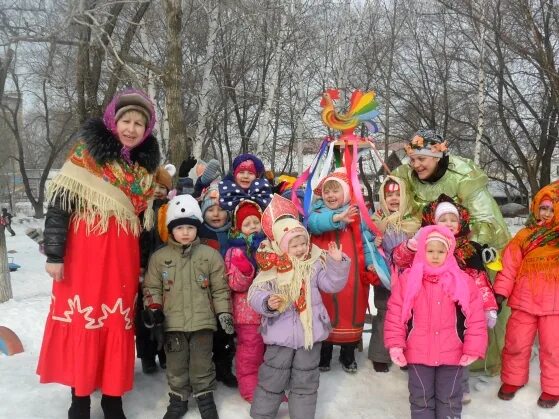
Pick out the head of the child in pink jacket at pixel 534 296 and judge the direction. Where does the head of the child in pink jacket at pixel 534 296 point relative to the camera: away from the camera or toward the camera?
toward the camera

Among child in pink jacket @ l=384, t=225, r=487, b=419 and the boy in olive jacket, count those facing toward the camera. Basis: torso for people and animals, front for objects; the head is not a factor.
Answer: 2

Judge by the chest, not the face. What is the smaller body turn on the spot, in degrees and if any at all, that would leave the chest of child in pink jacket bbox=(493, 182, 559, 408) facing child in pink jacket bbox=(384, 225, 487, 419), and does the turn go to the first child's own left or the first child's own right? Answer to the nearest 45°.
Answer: approximately 45° to the first child's own right

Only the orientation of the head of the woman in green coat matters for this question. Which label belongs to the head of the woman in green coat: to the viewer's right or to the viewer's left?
to the viewer's left

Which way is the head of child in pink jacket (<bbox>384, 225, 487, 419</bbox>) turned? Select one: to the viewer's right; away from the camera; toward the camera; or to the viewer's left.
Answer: toward the camera

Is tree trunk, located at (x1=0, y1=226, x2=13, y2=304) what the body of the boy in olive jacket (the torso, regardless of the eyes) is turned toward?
no

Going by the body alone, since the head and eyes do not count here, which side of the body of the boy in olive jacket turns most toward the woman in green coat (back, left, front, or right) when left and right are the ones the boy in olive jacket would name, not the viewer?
left

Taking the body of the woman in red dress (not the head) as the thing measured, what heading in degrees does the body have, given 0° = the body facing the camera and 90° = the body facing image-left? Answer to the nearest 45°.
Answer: approximately 315°

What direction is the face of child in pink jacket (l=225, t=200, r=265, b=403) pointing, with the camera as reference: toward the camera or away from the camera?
toward the camera

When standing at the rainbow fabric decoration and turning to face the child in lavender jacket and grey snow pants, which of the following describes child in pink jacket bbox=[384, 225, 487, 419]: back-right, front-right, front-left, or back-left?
front-left

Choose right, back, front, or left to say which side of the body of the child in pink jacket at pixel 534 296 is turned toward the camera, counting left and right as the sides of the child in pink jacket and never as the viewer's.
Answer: front

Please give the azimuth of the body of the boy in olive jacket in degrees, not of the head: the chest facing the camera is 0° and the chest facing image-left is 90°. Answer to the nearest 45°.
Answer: approximately 0°

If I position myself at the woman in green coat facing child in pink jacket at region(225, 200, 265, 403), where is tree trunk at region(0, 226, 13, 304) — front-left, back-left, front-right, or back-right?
front-right

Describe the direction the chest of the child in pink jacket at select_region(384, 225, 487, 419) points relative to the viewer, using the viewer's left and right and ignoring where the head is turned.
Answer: facing the viewer

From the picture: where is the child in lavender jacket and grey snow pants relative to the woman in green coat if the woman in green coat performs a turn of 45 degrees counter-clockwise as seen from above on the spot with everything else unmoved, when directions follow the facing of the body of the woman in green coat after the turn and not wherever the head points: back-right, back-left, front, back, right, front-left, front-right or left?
front-right

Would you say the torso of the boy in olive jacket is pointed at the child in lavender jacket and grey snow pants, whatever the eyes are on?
no
